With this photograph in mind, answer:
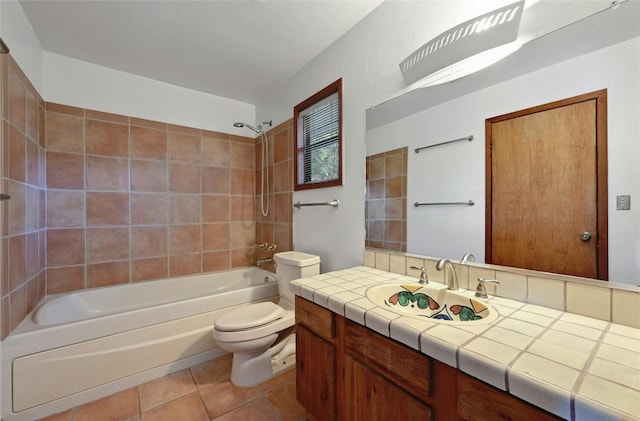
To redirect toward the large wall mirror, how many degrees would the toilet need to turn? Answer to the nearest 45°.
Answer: approximately 90° to its left

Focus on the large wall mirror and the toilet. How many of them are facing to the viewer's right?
0

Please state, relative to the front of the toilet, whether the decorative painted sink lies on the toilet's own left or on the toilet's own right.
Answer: on the toilet's own left

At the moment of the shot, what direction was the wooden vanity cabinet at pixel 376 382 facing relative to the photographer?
facing the viewer and to the left of the viewer

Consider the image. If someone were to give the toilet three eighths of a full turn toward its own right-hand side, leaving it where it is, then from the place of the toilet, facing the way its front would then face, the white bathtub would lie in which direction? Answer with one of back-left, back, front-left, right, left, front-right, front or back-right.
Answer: left
